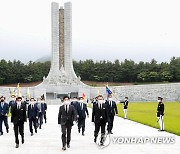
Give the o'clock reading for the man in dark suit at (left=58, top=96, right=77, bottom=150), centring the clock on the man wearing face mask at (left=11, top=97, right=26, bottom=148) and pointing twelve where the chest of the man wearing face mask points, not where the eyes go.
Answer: The man in dark suit is roughly at 10 o'clock from the man wearing face mask.

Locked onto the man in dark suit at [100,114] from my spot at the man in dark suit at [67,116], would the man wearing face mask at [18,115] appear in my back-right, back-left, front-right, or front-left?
back-left

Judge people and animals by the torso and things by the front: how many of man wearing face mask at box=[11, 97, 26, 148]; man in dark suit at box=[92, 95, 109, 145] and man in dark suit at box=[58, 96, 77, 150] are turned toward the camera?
3

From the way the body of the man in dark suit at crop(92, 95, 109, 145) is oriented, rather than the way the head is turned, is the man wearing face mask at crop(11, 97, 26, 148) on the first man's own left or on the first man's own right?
on the first man's own right

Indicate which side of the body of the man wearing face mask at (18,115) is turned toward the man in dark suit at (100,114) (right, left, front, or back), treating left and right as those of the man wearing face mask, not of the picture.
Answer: left

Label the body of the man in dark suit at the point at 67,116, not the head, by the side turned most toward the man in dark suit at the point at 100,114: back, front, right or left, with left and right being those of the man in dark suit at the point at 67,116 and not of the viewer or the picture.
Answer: left

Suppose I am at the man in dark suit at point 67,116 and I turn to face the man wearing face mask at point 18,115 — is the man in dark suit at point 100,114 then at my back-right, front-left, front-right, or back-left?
back-right

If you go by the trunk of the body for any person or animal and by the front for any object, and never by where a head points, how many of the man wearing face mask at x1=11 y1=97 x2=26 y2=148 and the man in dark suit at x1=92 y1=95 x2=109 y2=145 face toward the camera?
2

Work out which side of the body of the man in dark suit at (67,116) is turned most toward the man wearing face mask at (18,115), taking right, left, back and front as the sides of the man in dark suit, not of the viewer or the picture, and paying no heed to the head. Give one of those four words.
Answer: right

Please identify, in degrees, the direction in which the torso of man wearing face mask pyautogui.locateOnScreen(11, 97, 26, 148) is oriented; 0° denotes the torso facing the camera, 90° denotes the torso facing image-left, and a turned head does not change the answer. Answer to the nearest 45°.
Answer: approximately 0°
